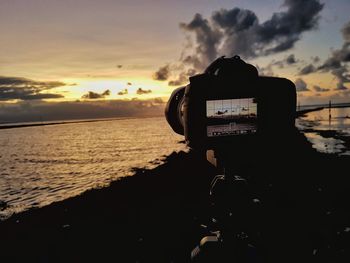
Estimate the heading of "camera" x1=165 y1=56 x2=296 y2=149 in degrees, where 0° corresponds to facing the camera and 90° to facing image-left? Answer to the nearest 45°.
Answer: approximately 135°
